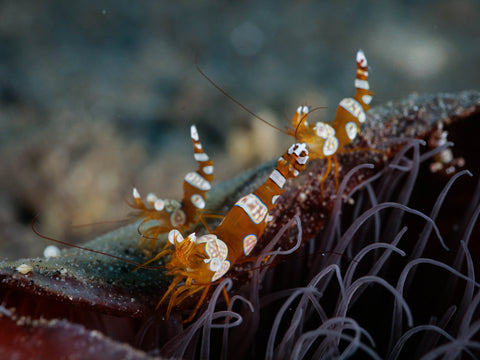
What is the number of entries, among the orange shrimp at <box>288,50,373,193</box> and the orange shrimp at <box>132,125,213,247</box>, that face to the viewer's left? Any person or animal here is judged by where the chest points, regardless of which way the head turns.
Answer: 2

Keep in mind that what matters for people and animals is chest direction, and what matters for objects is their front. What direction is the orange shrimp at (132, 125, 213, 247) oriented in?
to the viewer's left

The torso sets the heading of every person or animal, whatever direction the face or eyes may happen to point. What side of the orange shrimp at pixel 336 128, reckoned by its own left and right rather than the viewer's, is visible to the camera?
left
